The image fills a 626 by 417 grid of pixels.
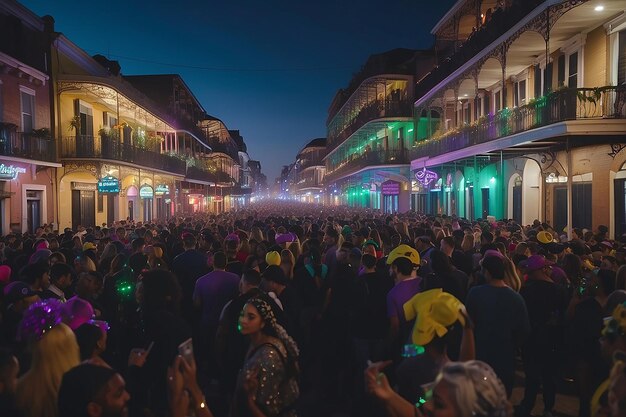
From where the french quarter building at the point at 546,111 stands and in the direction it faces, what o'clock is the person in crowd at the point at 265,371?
The person in crowd is roughly at 11 o'clock from the french quarter building.

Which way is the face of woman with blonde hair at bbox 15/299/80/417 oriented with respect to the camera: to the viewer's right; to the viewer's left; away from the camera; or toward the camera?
away from the camera

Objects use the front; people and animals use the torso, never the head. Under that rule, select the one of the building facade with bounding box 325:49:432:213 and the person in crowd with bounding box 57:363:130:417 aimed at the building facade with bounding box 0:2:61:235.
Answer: the building facade with bounding box 325:49:432:213

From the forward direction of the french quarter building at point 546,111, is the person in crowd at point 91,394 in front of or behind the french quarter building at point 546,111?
in front

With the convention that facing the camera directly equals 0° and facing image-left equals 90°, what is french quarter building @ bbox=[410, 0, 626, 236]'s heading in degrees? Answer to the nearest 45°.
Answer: approximately 45°

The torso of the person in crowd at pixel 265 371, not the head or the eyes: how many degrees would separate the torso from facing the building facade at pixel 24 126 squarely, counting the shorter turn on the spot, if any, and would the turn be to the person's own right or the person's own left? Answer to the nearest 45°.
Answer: approximately 45° to the person's own right
